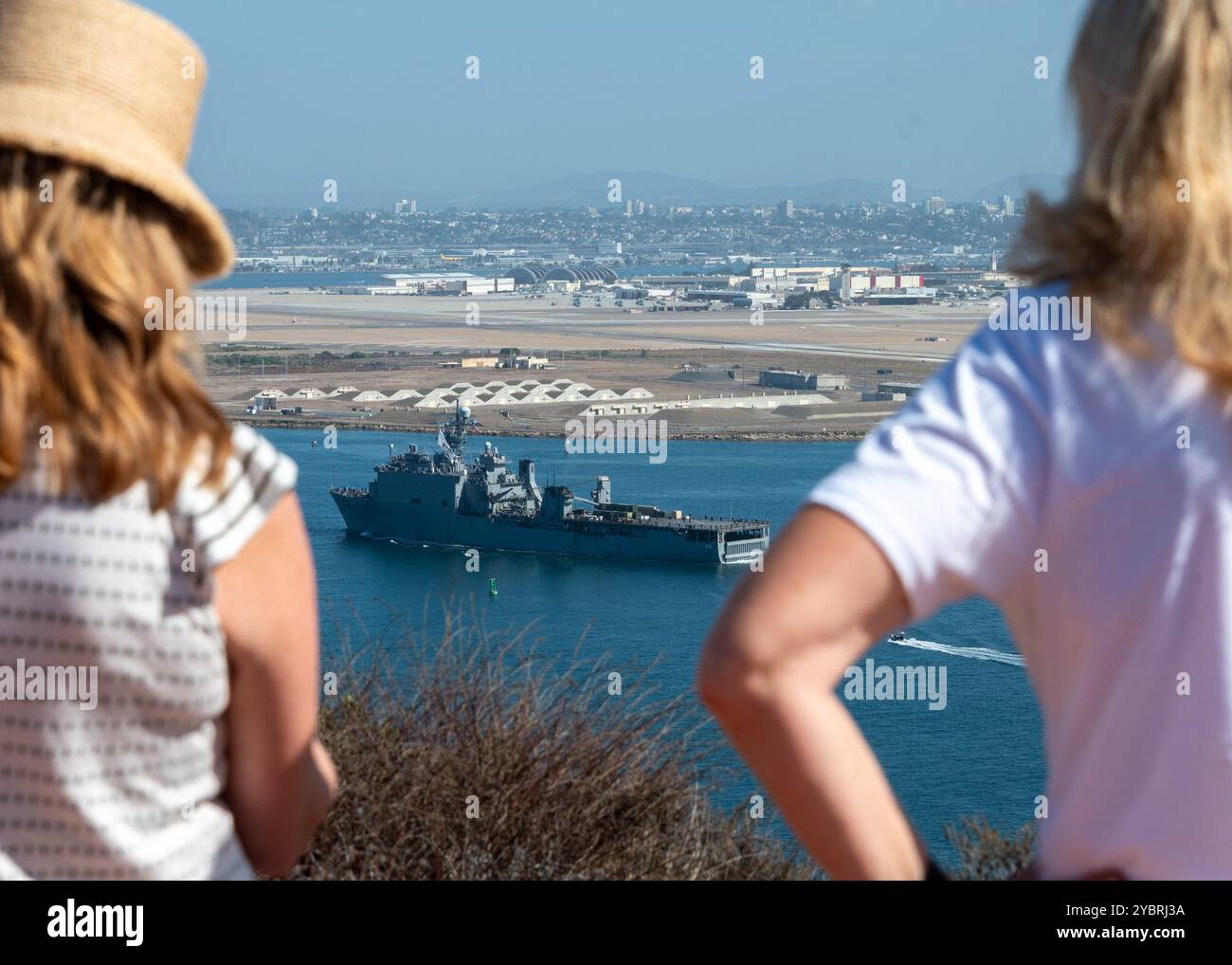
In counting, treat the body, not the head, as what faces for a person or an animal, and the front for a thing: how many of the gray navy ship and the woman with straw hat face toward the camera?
0

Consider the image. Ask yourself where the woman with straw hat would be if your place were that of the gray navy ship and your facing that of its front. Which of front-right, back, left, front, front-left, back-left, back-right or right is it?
back-left

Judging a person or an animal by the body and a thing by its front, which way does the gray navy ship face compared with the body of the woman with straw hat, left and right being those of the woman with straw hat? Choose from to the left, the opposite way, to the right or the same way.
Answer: to the left

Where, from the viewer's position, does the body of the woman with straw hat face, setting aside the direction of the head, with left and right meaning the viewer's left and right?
facing away from the viewer and to the right of the viewer

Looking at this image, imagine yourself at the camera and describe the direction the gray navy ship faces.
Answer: facing away from the viewer and to the left of the viewer

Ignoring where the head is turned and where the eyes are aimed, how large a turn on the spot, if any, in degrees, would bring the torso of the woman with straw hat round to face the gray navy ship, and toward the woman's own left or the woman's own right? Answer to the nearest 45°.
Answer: approximately 45° to the woman's own left

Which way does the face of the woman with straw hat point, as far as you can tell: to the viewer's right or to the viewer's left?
to the viewer's right
